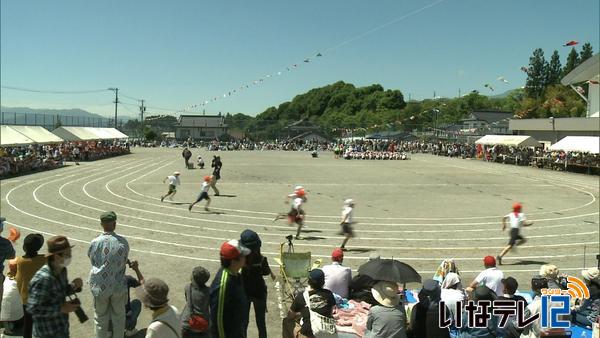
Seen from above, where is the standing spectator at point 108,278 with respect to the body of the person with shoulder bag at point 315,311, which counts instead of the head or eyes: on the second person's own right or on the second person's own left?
on the second person's own left

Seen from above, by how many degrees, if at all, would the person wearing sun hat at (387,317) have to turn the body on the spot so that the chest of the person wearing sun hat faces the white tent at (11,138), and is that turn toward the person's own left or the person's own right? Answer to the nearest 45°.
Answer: approximately 45° to the person's own left

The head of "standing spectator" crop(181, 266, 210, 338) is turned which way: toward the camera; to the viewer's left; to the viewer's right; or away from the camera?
away from the camera

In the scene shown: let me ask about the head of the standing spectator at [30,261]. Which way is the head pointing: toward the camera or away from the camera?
away from the camera

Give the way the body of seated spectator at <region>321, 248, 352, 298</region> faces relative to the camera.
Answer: away from the camera

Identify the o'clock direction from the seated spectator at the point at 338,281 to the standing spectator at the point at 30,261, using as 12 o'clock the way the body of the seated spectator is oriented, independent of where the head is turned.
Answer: The standing spectator is roughly at 8 o'clock from the seated spectator.

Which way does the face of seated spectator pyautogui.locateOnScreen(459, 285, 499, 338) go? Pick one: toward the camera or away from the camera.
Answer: away from the camera

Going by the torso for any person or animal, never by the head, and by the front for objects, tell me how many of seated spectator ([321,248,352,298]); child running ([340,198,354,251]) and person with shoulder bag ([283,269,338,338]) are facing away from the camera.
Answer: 2

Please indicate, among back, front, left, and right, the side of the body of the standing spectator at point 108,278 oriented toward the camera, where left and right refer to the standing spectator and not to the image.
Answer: back

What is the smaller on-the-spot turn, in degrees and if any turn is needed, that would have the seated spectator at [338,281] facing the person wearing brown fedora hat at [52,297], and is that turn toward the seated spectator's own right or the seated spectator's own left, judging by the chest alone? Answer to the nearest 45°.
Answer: approximately 135° to the seated spectator's own left

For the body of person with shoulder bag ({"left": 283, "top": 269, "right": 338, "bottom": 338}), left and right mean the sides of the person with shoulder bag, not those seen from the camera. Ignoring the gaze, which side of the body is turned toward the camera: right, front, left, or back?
back

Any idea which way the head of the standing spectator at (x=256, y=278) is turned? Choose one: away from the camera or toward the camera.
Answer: away from the camera

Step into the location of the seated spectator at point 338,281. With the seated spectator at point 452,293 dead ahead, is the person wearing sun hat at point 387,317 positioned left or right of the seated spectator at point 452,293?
right

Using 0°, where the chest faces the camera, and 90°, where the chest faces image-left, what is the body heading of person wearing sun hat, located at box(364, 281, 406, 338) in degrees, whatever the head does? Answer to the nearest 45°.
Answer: approximately 180°
